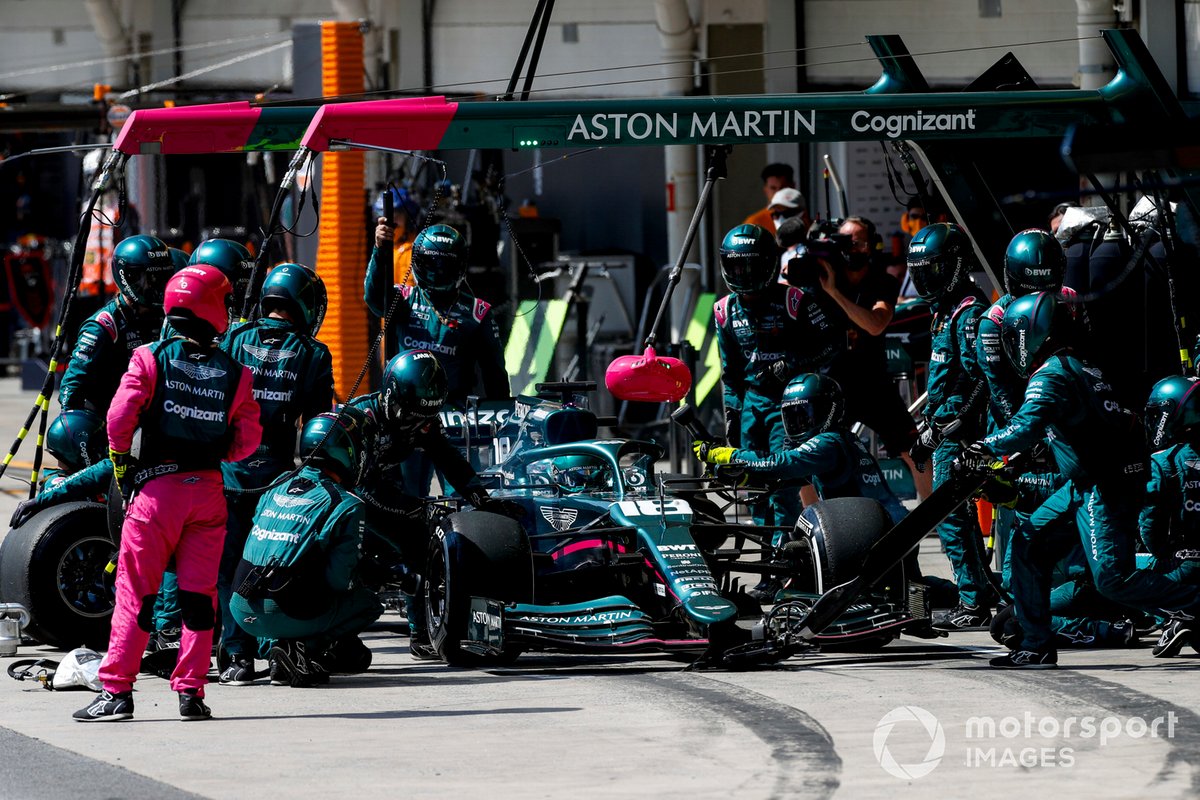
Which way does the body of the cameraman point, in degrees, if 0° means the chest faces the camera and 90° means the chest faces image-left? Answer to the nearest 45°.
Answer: approximately 45°

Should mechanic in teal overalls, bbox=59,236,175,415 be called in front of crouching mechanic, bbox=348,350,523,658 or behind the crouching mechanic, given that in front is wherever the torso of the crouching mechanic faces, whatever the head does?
behind

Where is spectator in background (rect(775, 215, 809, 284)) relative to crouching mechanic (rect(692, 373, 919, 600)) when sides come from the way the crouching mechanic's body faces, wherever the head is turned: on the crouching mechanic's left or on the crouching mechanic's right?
on the crouching mechanic's right

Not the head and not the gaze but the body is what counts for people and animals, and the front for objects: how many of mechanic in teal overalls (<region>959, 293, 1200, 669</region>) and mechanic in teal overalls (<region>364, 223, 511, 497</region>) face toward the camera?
1

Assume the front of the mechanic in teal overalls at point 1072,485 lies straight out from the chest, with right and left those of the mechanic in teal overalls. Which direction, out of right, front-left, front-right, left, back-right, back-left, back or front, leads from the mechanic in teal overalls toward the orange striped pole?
front-right

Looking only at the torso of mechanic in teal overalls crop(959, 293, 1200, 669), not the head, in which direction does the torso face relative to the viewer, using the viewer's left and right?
facing to the left of the viewer

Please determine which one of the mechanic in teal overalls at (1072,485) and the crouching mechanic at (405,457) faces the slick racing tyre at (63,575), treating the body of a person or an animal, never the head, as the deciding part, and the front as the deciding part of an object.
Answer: the mechanic in teal overalls

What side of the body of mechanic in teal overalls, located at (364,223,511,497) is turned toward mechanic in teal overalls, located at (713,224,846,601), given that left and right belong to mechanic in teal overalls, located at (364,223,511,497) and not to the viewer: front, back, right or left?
left

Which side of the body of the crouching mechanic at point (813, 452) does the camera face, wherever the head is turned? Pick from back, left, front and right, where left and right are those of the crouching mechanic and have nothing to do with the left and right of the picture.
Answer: left
